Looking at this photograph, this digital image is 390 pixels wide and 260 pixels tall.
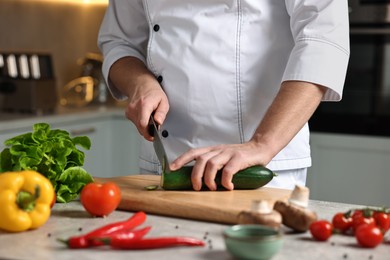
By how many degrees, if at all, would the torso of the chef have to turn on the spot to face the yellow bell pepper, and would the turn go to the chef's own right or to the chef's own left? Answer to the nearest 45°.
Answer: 0° — they already face it

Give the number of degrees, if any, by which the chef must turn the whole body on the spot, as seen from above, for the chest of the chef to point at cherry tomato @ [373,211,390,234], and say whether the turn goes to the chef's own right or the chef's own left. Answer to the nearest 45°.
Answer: approximately 90° to the chef's own left

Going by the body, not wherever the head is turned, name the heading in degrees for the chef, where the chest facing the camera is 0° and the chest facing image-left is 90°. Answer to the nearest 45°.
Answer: approximately 45°

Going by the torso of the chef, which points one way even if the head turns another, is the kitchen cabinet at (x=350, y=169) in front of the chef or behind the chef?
behind

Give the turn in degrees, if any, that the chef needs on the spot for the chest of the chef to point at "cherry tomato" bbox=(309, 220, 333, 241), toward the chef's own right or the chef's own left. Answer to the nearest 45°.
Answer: approximately 45° to the chef's own left

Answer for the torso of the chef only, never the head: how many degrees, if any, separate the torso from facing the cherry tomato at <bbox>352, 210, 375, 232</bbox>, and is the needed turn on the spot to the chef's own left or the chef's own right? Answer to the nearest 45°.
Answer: approximately 90° to the chef's own left

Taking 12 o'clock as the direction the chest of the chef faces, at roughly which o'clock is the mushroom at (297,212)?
The mushroom is roughly at 10 o'clock from the chef.
